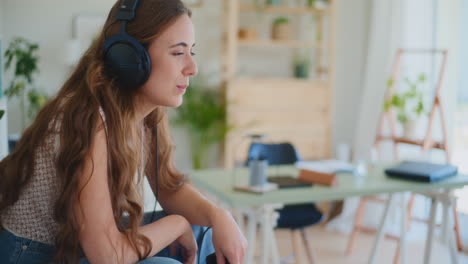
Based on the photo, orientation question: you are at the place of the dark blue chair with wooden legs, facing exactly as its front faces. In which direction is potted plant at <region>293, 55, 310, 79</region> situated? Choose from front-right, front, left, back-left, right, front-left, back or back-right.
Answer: back-left

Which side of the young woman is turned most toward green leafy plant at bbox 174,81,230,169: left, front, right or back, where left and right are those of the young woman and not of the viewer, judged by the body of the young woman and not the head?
left

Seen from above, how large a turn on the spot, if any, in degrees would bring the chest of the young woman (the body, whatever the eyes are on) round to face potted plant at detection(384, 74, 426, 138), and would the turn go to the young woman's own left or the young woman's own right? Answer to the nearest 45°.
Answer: approximately 45° to the young woman's own left

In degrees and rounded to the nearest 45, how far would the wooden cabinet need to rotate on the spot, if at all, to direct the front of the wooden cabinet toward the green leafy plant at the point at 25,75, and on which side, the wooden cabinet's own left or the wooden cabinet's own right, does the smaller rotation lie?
approximately 90° to the wooden cabinet's own right

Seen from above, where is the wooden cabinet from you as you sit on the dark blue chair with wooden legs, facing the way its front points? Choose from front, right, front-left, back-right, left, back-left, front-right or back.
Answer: back-left

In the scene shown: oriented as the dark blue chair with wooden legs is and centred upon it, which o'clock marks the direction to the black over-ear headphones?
The black over-ear headphones is roughly at 2 o'clock from the dark blue chair with wooden legs.

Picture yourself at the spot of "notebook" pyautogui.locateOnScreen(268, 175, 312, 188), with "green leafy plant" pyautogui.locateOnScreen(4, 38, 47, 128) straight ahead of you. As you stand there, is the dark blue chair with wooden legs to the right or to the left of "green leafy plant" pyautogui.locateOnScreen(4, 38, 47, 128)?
right

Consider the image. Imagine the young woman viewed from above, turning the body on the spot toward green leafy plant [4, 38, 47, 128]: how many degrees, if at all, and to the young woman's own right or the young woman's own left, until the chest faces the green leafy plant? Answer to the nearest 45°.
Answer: approximately 90° to the young woman's own left

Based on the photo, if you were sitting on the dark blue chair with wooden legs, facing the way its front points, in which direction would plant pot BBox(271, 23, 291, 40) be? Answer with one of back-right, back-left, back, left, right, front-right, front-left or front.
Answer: back-left

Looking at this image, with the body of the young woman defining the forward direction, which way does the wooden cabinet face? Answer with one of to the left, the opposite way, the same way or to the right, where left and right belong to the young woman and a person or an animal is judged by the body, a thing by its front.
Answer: to the right

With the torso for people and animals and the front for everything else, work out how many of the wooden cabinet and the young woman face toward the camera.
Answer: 1

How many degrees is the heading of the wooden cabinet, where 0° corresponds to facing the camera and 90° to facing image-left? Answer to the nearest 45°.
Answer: approximately 0°

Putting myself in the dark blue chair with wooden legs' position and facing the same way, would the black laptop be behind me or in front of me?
in front

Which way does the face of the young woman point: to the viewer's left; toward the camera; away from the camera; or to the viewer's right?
to the viewer's right

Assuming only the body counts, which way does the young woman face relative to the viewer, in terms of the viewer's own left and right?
facing to the right of the viewer
